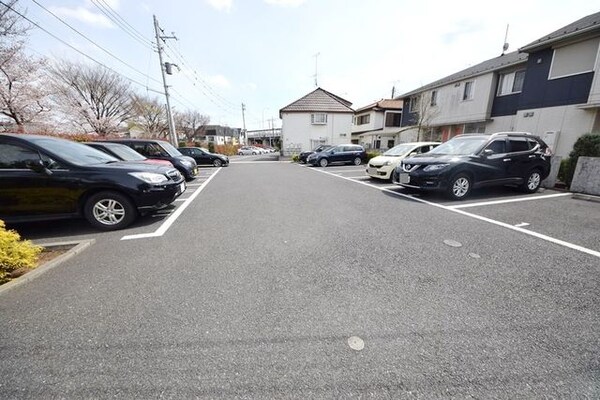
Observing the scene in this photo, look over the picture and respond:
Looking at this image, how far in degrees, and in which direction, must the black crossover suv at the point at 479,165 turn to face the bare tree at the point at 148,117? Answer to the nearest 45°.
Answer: approximately 45° to its right

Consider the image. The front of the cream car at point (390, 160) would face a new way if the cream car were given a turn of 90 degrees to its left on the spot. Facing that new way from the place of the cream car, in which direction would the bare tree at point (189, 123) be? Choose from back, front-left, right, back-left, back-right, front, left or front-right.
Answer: back

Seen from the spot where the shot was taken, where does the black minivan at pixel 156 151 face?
facing the viewer and to the right of the viewer

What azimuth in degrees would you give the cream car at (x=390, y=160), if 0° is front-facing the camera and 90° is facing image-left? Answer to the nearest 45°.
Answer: approximately 45°

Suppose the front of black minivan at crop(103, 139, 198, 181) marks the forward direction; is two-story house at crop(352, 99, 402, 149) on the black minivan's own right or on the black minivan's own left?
on the black minivan's own left

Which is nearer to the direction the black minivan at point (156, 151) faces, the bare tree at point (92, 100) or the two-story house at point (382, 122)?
the two-story house

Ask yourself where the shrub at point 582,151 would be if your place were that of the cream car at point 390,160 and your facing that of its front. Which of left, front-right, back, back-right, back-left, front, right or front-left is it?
back-left

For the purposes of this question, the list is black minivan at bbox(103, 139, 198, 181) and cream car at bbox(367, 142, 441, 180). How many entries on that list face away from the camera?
0

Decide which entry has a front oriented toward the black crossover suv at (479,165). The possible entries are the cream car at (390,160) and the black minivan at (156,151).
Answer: the black minivan

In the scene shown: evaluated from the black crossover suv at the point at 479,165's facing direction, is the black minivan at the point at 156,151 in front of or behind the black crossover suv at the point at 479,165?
in front

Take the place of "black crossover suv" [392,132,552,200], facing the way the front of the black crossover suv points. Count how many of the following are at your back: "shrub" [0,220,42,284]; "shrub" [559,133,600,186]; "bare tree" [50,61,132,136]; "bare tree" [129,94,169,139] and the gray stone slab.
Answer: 2

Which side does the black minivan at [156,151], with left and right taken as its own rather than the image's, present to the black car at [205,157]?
left

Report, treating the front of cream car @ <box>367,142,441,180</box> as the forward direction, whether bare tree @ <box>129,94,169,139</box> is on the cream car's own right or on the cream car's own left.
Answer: on the cream car's own right

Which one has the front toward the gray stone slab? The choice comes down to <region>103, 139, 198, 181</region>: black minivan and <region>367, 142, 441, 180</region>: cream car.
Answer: the black minivan

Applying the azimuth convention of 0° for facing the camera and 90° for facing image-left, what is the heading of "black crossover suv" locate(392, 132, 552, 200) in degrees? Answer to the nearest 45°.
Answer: approximately 45°

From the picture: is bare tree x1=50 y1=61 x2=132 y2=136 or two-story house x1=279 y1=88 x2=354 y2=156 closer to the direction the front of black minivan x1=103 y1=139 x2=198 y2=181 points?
the two-story house

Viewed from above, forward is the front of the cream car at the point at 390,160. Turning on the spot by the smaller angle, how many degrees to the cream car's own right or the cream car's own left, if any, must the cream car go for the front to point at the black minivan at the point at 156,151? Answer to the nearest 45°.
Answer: approximately 45° to the cream car's own right
